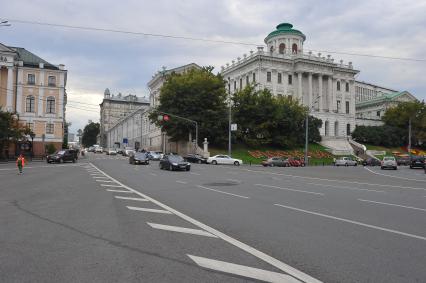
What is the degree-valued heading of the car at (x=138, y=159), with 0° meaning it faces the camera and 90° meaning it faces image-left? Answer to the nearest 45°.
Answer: approximately 315°

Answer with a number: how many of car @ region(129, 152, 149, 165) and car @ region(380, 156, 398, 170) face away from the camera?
1
